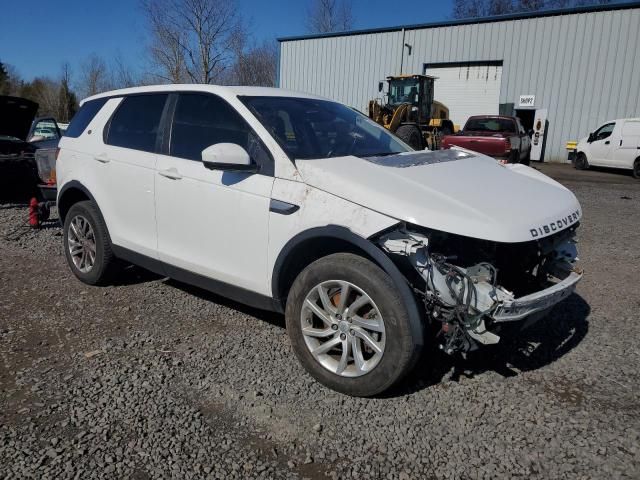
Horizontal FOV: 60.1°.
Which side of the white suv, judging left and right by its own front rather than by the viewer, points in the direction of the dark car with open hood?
back

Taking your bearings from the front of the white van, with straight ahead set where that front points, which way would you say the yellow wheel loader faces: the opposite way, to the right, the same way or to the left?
to the left

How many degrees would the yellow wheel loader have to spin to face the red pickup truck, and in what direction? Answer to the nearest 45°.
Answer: approximately 90° to its left

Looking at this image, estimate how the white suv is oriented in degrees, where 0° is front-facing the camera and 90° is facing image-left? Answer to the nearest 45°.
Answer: approximately 315°

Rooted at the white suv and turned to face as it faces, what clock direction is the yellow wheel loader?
The yellow wheel loader is roughly at 8 o'clock from the white suv.

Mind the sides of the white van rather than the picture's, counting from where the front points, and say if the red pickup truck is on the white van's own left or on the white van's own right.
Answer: on the white van's own left

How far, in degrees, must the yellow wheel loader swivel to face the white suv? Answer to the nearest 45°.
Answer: approximately 45° to its left

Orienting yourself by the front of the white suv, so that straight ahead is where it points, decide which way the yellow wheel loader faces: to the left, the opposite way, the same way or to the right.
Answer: to the right

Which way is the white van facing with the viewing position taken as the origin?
facing away from the viewer and to the left of the viewer
